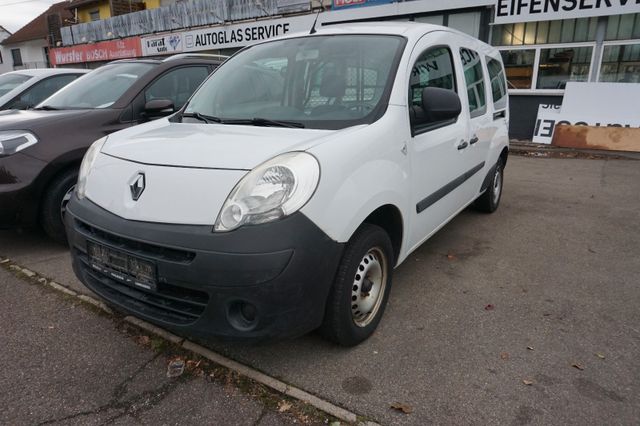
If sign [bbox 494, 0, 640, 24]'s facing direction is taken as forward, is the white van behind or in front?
in front

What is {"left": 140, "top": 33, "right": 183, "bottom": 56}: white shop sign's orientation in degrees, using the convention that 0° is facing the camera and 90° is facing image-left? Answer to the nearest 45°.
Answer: approximately 45°

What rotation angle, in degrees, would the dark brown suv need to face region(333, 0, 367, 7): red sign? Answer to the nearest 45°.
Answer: approximately 180°

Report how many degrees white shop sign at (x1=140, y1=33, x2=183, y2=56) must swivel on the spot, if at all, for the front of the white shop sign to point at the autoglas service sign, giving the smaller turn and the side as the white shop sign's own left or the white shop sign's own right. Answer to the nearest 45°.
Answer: approximately 90° to the white shop sign's own left

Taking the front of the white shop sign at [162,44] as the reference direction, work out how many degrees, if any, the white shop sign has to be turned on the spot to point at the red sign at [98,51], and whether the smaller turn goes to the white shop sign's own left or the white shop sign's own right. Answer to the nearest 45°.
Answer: approximately 90° to the white shop sign's own right

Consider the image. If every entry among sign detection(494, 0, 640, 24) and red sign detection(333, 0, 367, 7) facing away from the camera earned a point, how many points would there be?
0

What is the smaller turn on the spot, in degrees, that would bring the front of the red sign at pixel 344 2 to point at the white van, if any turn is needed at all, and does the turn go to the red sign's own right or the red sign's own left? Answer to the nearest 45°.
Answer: approximately 45° to the red sign's own left

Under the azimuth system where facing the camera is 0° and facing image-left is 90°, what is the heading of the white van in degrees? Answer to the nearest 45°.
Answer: approximately 45°

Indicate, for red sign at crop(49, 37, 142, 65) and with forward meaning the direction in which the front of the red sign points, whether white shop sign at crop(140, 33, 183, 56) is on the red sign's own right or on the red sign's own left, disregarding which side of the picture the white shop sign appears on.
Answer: on the red sign's own left

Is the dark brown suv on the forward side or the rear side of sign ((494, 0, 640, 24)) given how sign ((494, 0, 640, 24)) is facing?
on the forward side

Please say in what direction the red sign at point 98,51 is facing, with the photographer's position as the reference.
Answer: facing the viewer and to the left of the viewer

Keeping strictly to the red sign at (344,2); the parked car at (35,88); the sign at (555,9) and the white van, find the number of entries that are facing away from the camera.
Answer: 0

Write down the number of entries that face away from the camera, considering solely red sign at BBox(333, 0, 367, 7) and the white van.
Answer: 0

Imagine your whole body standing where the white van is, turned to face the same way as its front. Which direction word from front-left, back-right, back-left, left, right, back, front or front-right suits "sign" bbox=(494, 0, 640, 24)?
back

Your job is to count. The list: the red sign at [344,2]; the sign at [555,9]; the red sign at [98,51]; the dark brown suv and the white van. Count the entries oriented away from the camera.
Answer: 0
